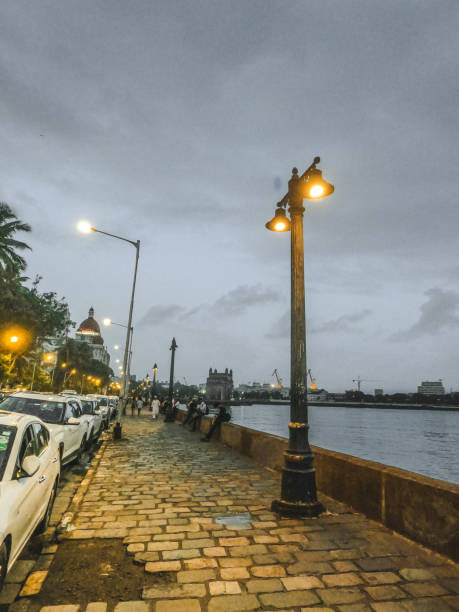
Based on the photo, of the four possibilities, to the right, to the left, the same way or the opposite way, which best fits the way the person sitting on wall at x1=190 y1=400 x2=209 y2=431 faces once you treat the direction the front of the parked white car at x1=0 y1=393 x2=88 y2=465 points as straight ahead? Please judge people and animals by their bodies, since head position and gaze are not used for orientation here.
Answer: to the right

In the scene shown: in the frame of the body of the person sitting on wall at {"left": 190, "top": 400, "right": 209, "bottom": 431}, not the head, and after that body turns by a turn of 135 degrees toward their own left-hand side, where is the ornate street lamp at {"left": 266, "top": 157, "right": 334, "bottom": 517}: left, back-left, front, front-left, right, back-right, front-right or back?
front-right

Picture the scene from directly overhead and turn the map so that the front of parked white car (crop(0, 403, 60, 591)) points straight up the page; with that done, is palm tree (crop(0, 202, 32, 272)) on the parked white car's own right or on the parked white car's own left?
on the parked white car's own right

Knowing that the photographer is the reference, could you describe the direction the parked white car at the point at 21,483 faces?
facing the viewer and to the left of the viewer

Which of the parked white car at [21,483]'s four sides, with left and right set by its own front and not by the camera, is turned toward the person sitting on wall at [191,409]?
back

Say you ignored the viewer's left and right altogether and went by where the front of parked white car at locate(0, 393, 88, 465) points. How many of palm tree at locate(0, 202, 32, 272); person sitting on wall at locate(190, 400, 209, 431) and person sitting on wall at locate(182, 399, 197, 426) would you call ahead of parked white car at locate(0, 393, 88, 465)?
0

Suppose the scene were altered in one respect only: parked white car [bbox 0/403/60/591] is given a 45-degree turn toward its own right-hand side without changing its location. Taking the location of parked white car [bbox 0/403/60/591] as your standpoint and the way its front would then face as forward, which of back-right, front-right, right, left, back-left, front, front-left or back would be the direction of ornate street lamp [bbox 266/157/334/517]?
back

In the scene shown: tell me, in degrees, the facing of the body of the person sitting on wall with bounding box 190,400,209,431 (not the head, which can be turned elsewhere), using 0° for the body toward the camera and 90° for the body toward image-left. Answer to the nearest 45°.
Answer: approximately 90°

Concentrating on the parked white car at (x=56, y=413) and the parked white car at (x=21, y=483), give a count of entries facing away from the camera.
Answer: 0

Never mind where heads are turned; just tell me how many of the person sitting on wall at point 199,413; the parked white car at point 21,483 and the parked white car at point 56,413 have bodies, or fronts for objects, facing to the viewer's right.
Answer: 0

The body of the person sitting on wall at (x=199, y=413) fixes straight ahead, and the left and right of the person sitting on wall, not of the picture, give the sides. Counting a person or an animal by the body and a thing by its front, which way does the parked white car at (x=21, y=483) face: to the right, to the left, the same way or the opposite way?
to the left

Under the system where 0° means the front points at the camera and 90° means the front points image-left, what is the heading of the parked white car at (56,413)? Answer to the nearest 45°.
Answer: approximately 45°
